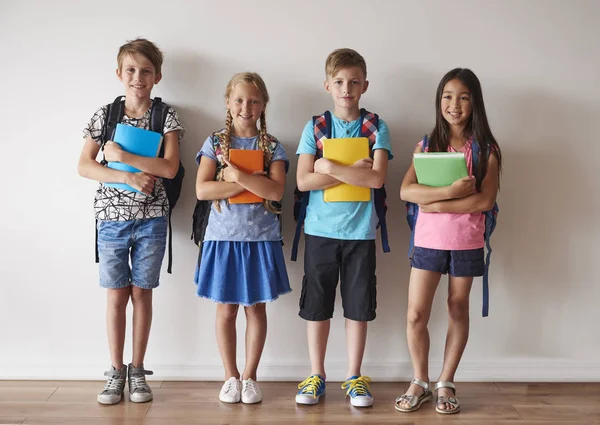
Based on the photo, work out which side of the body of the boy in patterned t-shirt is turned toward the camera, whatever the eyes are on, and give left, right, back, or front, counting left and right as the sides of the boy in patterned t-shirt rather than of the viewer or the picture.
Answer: front

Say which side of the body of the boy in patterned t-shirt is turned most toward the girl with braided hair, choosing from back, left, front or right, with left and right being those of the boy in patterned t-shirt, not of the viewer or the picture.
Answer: left

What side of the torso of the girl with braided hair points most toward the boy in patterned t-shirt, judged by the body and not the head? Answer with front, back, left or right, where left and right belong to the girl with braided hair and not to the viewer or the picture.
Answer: right

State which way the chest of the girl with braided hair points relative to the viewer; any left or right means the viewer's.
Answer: facing the viewer

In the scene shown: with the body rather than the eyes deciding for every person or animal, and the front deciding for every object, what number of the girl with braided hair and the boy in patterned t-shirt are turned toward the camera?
2
